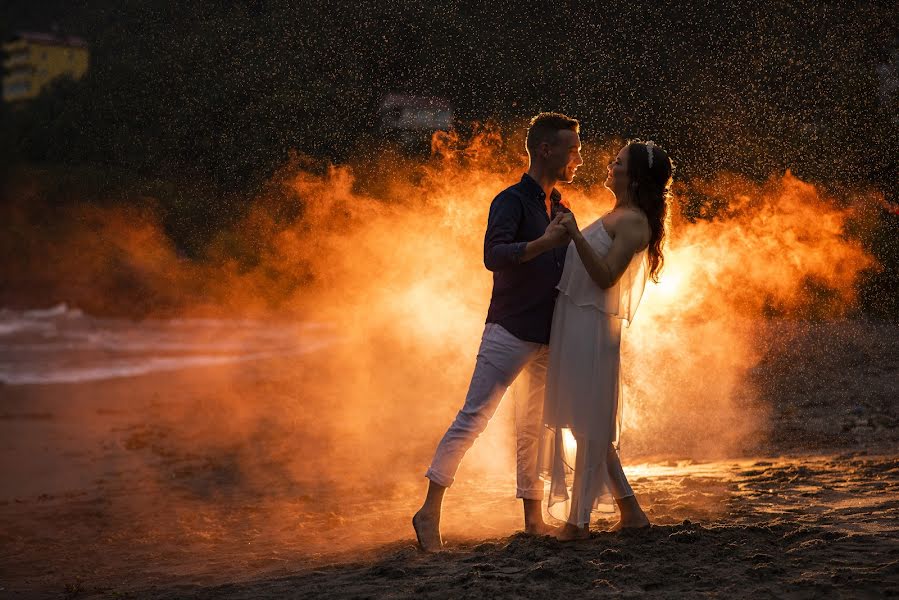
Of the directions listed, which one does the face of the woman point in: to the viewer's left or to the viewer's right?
to the viewer's left

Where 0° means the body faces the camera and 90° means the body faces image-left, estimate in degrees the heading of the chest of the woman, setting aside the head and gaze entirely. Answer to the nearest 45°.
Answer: approximately 90°

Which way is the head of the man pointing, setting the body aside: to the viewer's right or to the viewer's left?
to the viewer's right
